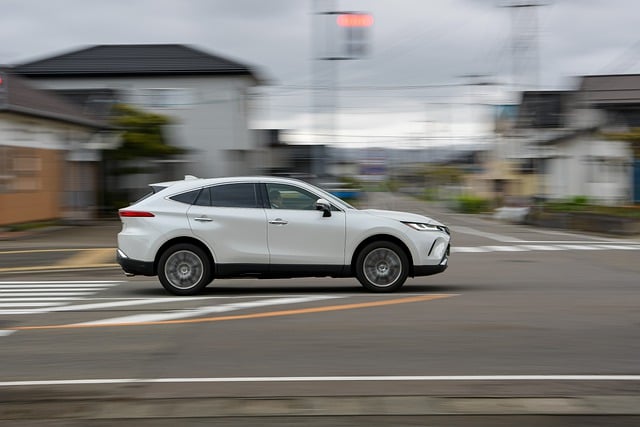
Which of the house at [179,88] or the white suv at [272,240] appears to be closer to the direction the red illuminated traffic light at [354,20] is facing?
the white suv

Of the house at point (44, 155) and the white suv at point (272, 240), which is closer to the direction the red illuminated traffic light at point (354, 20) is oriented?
the white suv

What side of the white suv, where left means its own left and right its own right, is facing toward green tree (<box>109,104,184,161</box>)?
left

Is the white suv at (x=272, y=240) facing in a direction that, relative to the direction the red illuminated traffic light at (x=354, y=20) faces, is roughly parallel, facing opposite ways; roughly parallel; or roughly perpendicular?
roughly perpendicular

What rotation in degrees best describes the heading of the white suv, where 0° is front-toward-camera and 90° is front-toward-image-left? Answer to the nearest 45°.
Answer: approximately 270°

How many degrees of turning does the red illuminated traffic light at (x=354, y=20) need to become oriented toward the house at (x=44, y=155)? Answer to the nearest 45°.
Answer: approximately 90° to its right

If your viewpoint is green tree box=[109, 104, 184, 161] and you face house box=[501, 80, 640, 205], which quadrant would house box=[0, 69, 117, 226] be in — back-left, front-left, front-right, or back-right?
back-right

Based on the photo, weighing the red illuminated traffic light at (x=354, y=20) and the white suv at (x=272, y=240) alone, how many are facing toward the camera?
1

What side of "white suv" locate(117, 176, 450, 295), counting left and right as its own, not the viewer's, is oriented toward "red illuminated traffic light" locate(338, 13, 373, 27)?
left

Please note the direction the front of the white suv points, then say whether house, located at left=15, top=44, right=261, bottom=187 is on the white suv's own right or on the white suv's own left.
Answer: on the white suv's own left

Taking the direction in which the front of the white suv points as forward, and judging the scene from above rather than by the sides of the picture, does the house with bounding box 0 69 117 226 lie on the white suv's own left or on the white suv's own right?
on the white suv's own left

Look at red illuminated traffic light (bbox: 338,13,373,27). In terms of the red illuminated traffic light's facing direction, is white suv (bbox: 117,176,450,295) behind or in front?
in front
